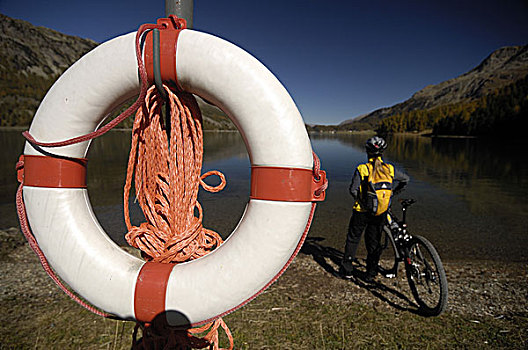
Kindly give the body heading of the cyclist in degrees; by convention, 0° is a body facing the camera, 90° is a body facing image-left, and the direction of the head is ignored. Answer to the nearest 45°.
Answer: approximately 180°

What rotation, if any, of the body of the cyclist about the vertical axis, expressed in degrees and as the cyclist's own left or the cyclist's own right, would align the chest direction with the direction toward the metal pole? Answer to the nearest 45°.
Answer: approximately 135° to the cyclist's own left

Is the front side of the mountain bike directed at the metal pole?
no

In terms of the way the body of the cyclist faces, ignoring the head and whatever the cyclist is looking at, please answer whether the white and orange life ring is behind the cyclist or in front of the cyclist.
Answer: behind

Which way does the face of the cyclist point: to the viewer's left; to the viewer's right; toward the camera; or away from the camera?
away from the camera
